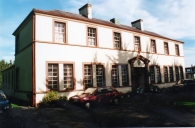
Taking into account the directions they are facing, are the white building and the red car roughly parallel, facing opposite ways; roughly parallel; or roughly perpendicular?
roughly perpendicular

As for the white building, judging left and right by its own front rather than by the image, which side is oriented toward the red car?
front

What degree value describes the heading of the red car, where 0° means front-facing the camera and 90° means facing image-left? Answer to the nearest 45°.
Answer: approximately 45°

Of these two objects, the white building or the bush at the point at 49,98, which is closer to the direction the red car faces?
the bush

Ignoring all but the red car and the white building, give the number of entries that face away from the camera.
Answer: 0

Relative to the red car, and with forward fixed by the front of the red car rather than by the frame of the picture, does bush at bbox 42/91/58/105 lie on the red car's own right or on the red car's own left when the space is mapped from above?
on the red car's own right

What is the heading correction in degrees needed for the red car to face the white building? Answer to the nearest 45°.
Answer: approximately 90° to its right

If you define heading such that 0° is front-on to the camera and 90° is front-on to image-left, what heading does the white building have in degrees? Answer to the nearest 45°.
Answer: approximately 315°

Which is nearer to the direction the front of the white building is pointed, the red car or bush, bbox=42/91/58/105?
the red car

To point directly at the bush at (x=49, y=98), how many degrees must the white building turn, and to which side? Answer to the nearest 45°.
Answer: approximately 90° to its right
